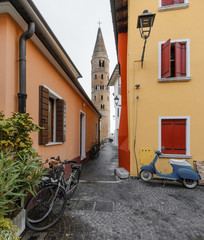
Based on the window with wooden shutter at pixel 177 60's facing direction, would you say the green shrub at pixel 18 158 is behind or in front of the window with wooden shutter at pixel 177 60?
in front

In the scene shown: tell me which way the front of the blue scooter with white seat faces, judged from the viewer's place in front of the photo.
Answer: facing to the left of the viewer

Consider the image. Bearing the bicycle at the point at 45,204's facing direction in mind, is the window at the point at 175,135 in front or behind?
behind
